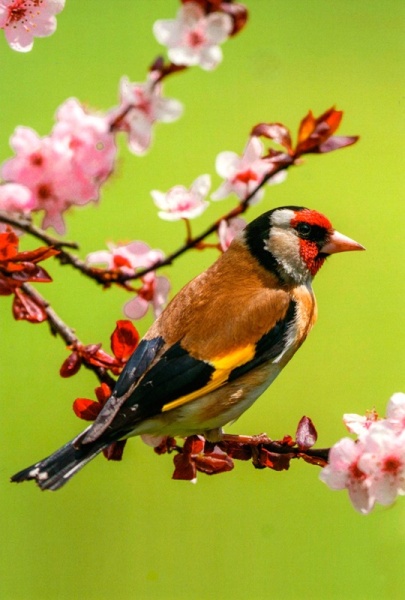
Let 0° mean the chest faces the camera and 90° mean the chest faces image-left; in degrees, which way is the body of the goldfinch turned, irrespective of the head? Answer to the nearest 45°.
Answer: approximately 270°
